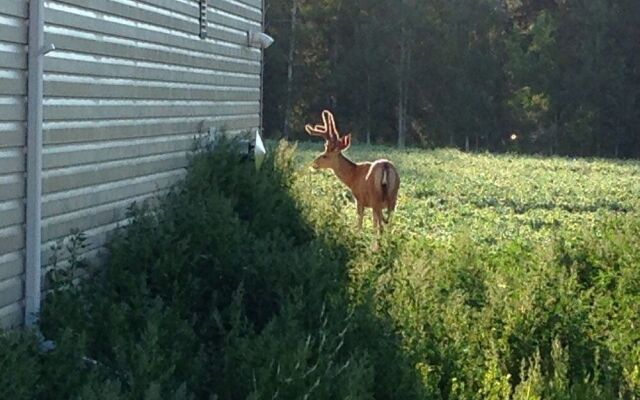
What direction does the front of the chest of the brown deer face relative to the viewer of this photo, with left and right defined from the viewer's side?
facing away from the viewer and to the left of the viewer

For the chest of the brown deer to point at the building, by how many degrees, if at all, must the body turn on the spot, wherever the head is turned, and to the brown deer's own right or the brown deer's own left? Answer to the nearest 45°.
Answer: approximately 135° to the brown deer's own left
